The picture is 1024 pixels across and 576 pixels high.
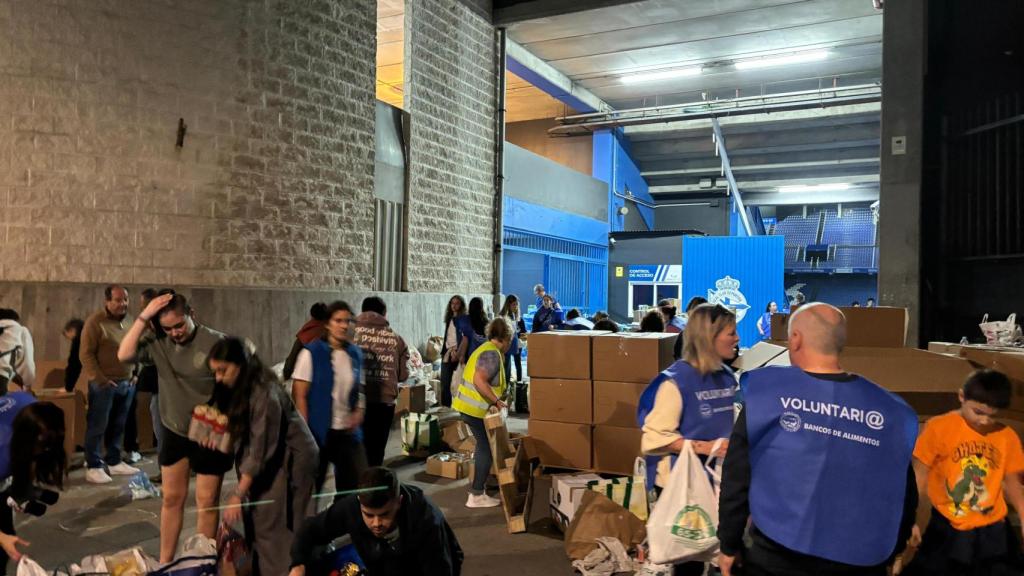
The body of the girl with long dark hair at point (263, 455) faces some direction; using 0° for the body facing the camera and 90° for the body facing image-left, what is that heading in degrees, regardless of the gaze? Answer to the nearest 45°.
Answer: approximately 90°

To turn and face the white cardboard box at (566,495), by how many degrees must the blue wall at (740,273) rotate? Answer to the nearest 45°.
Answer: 0° — it already faces it

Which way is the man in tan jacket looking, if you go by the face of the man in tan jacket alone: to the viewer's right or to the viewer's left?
to the viewer's right

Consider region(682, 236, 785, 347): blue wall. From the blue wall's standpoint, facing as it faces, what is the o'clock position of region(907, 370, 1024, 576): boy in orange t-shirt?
The boy in orange t-shirt is roughly at 12 o'clock from the blue wall.

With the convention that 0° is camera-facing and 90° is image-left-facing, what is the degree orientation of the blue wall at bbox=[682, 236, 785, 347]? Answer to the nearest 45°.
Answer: approximately 0°

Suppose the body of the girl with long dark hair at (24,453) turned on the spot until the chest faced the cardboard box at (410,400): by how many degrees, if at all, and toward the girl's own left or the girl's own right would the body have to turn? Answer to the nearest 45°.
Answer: approximately 45° to the girl's own left

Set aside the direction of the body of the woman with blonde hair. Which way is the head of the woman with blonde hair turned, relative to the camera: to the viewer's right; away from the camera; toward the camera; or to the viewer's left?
to the viewer's right

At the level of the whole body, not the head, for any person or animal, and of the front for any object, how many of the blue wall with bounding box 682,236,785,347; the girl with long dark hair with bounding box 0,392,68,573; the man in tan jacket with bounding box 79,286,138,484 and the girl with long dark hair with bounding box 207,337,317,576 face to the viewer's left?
1

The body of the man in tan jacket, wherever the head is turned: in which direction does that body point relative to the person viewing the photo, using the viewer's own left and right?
facing the viewer and to the right of the viewer

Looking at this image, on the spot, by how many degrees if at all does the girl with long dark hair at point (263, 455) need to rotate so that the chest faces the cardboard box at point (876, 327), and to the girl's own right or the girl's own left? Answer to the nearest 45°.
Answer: approximately 180°

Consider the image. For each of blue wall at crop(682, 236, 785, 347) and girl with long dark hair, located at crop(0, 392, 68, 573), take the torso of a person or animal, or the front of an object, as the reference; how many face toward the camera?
1
